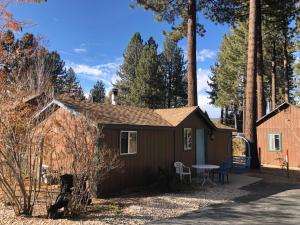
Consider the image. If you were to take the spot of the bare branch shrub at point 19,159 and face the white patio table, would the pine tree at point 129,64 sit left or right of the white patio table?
left

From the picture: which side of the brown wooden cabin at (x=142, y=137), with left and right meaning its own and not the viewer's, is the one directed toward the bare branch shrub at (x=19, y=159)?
right

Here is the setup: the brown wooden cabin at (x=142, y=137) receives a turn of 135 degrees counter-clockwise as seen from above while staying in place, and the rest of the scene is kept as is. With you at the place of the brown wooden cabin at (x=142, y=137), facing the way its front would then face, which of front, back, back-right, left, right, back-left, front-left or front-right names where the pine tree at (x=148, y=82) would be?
front

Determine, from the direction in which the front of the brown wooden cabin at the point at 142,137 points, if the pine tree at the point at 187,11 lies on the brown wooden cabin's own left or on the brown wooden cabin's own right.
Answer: on the brown wooden cabin's own left

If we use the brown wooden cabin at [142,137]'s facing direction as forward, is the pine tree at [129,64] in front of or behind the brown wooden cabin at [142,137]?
behind

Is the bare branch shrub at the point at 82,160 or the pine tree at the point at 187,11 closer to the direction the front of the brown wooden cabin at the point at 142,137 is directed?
the bare branch shrub

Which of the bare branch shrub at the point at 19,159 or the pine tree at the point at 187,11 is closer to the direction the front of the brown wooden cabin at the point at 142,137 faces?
the bare branch shrub

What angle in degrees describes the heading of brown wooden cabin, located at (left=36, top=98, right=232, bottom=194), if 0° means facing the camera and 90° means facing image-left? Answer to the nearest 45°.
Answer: approximately 315°

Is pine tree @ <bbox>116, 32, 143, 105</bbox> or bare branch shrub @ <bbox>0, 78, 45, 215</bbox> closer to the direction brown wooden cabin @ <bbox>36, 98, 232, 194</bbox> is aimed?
the bare branch shrub

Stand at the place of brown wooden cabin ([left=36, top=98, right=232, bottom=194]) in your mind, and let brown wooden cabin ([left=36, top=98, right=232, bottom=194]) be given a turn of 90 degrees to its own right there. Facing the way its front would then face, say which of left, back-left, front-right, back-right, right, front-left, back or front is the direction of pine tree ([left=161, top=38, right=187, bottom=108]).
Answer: back-right

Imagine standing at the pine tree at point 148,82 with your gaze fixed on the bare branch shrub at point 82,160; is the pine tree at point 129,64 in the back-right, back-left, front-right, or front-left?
back-right
